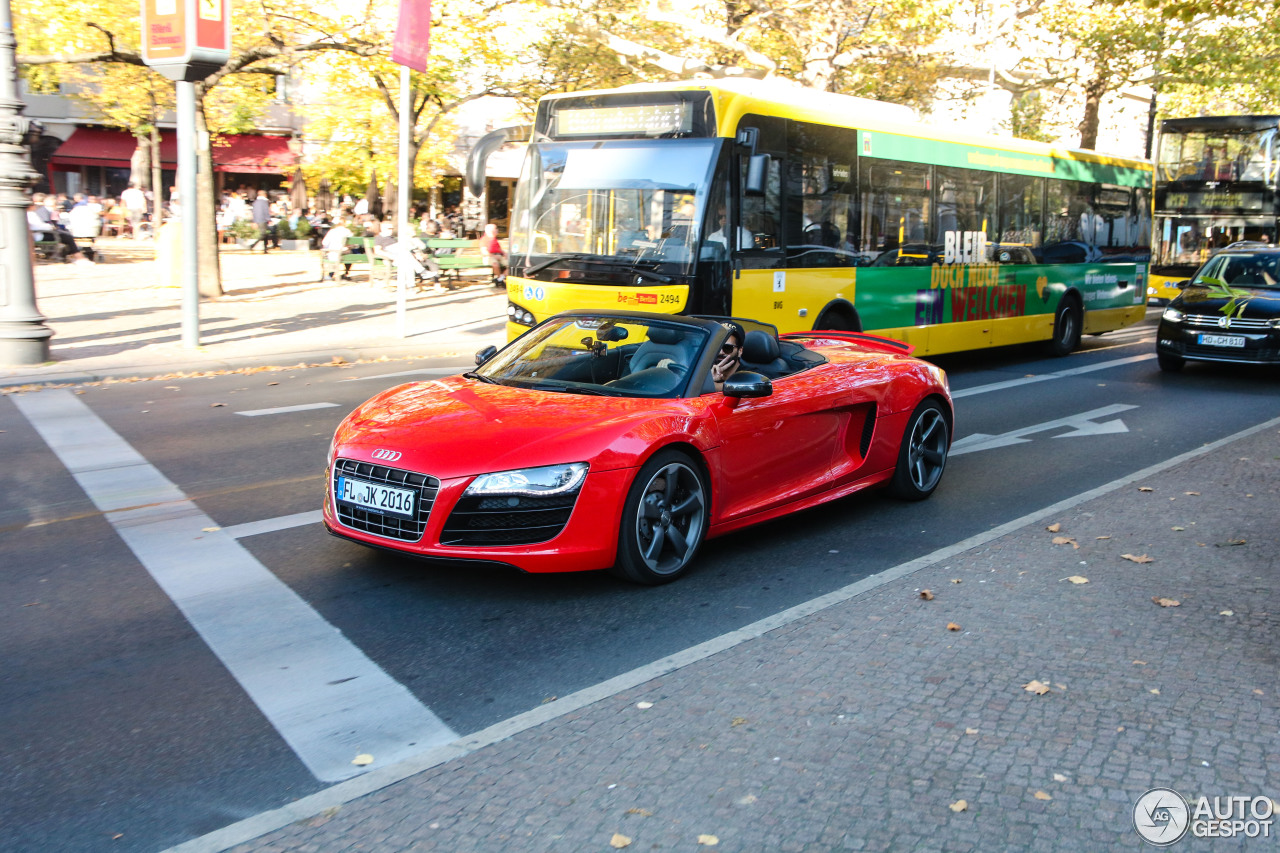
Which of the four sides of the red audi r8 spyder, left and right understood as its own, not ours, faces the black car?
back

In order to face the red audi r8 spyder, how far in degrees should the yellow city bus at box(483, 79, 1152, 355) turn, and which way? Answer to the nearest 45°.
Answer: approximately 45° to its left

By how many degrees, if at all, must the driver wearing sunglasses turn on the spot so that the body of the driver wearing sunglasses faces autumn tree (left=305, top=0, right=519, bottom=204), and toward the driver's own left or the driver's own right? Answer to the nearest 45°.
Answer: approximately 135° to the driver's own right

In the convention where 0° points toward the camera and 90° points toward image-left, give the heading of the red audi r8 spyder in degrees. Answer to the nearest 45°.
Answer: approximately 45°

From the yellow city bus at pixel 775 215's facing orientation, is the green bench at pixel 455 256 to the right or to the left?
on its right

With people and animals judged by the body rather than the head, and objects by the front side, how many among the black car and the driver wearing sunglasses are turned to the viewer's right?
0

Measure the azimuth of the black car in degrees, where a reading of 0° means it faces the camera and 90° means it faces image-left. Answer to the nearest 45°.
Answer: approximately 45°

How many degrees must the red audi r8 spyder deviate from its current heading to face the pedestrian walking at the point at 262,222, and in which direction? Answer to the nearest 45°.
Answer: approximately 135° to its right

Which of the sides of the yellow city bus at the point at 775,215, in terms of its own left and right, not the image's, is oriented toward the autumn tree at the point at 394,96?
right

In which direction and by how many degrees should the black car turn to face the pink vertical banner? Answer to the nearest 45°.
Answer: approximately 45° to its right

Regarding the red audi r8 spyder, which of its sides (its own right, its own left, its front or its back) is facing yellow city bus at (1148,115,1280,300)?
back
